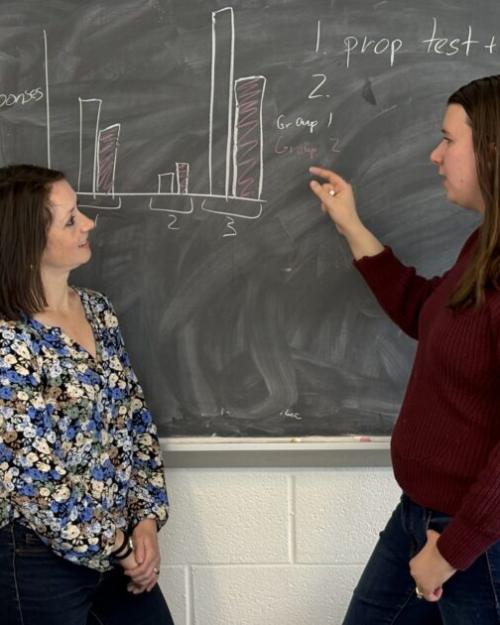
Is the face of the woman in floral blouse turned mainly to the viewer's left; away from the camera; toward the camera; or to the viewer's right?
to the viewer's right

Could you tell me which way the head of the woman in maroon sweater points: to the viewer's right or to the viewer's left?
to the viewer's left

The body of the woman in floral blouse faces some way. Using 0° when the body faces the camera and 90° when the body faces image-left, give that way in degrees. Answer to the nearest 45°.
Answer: approximately 315°

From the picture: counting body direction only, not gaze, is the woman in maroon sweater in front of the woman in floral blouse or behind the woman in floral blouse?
in front
